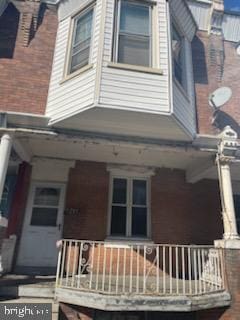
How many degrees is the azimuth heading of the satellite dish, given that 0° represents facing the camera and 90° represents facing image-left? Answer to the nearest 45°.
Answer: approximately 45°
